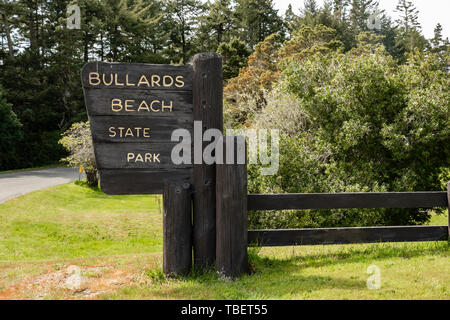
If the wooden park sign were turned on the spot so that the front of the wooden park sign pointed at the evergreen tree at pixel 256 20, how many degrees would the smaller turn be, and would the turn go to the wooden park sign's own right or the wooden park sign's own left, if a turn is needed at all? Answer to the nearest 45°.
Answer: approximately 180°

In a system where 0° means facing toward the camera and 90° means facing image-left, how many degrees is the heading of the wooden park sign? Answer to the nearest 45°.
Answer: approximately 0°

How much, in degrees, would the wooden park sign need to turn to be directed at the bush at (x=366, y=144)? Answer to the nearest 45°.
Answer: approximately 135° to its left

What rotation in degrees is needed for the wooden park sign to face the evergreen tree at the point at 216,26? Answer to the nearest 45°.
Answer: approximately 180°
